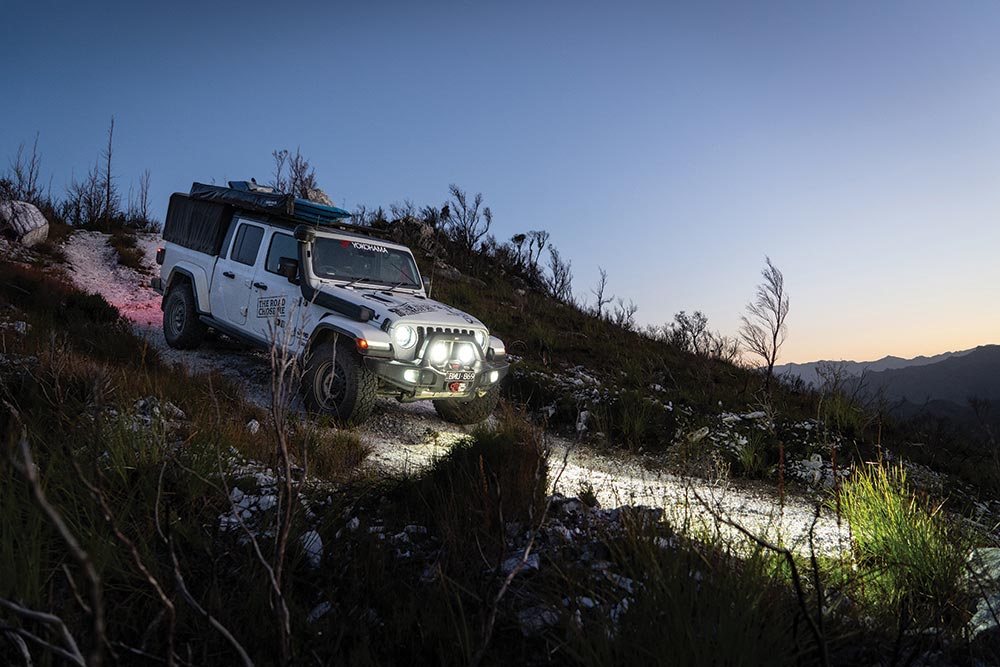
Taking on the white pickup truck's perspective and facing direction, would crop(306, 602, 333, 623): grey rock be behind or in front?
in front

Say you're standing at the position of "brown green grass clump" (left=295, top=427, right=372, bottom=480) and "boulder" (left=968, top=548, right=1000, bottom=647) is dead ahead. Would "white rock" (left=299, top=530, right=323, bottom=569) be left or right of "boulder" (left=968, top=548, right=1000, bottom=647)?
right

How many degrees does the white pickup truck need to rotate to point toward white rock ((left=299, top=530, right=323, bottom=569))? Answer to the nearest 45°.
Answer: approximately 45° to its right

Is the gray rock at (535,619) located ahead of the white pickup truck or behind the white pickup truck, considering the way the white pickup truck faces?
ahead

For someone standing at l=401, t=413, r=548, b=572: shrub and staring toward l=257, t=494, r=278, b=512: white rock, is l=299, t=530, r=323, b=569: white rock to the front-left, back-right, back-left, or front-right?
front-left

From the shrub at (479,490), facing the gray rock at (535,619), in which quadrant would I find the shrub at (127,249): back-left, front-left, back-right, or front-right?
back-right

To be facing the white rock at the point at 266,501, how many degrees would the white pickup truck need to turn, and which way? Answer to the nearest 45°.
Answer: approximately 45° to its right

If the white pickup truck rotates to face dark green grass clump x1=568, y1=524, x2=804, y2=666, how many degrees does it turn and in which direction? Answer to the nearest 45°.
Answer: approximately 45° to its right
